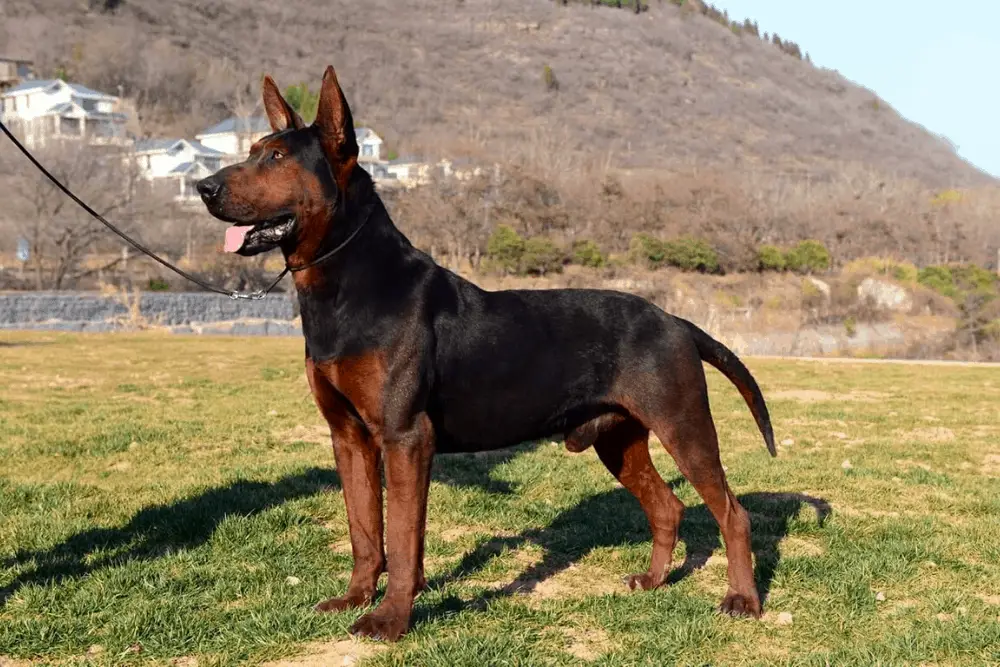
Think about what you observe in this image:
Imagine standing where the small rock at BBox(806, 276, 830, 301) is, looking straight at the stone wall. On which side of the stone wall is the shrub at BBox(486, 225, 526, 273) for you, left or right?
right

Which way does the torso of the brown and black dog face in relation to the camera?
to the viewer's left

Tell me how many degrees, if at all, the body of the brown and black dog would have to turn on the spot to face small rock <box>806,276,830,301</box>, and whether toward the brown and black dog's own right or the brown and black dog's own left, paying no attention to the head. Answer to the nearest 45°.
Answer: approximately 90° to the brown and black dog's own right

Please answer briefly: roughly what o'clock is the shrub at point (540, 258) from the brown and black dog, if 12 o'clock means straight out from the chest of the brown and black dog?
The shrub is roughly at 3 o'clock from the brown and black dog.

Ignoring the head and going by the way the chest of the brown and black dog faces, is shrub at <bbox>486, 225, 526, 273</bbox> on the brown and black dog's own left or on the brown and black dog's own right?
on the brown and black dog's own right

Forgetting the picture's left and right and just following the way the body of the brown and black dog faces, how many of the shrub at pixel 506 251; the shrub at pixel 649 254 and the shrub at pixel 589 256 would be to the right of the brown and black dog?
3

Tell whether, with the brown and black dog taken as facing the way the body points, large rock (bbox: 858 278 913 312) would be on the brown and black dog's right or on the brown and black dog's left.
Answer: on the brown and black dog's right

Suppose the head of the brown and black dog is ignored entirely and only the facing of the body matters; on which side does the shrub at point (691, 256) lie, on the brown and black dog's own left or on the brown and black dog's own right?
on the brown and black dog's own right

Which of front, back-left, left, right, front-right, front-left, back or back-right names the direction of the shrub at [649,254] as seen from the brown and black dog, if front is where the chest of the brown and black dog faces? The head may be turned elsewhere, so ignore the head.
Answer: right

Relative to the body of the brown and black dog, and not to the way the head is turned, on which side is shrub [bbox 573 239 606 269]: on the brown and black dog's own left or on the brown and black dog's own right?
on the brown and black dog's own right
